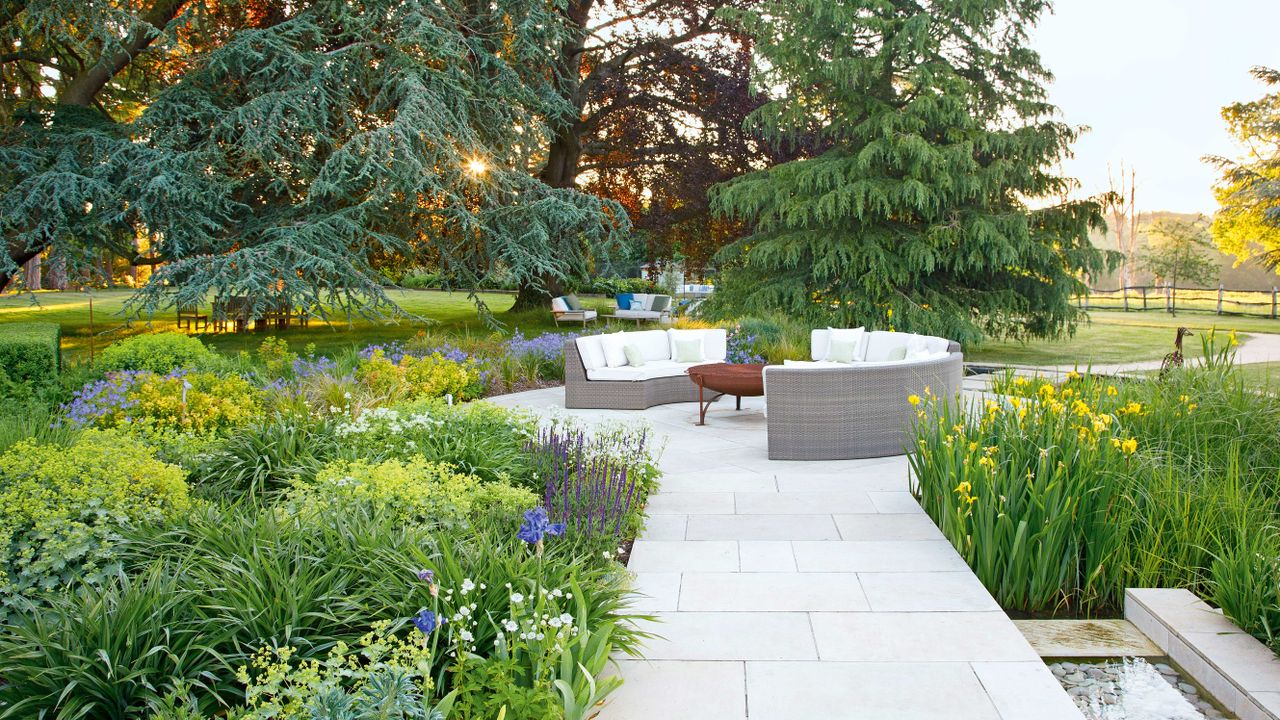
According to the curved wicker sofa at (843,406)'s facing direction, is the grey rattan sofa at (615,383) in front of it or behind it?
in front

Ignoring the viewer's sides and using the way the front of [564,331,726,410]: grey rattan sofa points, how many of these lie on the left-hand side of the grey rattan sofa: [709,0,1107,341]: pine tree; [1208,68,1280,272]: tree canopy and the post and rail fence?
3

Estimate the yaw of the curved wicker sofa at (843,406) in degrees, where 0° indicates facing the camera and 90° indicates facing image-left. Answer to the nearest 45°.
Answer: approximately 135°

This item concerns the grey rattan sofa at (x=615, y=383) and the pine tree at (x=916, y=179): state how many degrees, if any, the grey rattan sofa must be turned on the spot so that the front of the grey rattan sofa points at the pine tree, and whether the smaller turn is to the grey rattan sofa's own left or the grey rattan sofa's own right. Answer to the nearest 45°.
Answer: approximately 90° to the grey rattan sofa's own left

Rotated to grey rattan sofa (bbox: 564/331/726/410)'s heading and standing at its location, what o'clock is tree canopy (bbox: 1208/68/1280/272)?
The tree canopy is roughly at 9 o'clock from the grey rattan sofa.

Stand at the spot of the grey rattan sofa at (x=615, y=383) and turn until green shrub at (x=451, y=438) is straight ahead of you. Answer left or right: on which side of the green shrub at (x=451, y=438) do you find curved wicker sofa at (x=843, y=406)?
left

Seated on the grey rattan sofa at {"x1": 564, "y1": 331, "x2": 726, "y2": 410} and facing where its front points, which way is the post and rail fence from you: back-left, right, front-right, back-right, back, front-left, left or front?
left

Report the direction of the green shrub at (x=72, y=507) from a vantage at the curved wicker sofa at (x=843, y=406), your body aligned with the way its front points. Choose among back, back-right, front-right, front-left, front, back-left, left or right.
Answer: left

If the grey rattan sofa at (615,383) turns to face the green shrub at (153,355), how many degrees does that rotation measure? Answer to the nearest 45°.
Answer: approximately 135° to its right

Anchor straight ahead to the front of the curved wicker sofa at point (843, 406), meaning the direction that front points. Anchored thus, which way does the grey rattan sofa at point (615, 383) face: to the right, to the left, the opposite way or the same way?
the opposite way

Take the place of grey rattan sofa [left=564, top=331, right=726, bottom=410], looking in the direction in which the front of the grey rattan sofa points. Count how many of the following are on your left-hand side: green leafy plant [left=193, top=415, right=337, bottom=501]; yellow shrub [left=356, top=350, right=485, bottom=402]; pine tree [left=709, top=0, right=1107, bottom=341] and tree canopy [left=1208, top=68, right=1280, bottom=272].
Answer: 2

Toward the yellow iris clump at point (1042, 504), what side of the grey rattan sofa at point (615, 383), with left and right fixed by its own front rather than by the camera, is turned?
front

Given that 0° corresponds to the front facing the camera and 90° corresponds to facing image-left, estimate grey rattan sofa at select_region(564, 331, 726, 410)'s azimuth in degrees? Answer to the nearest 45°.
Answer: approximately 315°

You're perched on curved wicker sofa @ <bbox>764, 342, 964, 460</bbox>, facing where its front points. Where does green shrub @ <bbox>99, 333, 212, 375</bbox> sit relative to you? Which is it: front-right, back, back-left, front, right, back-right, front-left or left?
front-left

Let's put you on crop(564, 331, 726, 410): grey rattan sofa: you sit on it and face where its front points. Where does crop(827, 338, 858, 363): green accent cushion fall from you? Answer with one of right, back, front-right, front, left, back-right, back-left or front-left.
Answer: front-left
